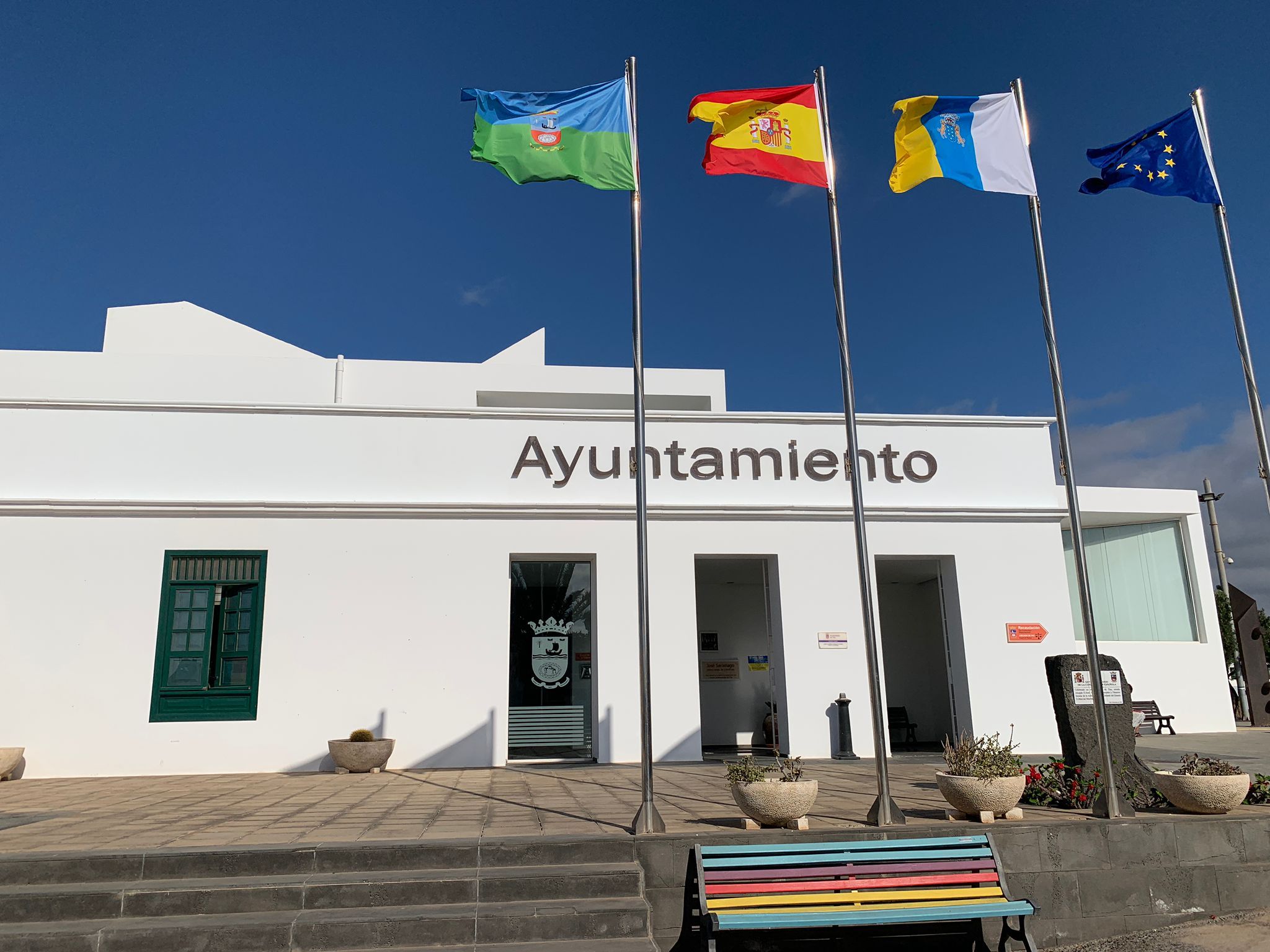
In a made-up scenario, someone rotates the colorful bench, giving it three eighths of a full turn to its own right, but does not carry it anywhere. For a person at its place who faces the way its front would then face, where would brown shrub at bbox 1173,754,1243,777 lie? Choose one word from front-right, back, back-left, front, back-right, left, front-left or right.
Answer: right

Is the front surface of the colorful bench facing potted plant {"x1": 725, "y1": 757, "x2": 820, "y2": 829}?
no

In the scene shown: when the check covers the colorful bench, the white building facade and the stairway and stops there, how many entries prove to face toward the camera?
3

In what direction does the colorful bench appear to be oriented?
toward the camera

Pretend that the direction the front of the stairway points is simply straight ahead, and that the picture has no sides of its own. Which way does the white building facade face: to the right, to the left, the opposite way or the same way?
the same way

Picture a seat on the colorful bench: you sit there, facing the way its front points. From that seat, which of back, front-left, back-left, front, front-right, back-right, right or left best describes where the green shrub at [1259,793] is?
back-left

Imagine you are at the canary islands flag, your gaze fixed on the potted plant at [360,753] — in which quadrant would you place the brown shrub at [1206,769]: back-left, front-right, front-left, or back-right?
back-right

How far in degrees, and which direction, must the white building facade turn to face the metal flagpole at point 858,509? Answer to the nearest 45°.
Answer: approximately 45° to its left

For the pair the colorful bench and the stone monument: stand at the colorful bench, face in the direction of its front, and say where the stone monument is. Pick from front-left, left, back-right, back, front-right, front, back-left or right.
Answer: back-left

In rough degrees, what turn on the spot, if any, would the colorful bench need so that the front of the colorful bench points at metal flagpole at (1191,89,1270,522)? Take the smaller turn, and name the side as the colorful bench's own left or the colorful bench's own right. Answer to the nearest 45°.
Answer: approximately 135° to the colorful bench's own left

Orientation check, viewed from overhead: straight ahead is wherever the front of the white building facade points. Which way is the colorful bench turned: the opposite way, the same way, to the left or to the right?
the same way

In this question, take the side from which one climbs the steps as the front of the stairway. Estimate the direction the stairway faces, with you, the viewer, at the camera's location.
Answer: facing the viewer

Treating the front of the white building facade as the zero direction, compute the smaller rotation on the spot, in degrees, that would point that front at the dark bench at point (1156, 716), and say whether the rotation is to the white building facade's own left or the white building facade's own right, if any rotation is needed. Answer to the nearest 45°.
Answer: approximately 90° to the white building facade's own left

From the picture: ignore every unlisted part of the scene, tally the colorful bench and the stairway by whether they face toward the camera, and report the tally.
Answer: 2

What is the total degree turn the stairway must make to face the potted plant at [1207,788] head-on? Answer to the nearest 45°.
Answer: approximately 90° to its left
